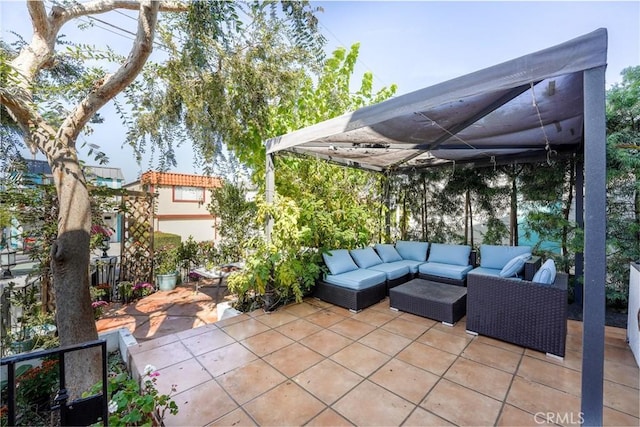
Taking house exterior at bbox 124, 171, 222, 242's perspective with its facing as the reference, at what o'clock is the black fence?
The black fence is roughly at 12 o'clock from the house exterior.

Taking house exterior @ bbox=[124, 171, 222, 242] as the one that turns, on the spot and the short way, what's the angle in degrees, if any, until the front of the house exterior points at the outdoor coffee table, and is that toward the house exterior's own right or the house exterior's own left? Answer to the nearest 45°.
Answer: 0° — it already faces it

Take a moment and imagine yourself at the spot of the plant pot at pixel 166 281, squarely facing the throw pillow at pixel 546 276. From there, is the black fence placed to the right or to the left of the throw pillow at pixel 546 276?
right

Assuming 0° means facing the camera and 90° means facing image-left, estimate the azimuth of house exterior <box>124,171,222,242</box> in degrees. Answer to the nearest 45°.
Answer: approximately 0°

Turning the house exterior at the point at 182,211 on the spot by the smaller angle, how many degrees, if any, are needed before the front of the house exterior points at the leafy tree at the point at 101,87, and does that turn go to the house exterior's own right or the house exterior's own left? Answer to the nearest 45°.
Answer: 0° — it already faces it

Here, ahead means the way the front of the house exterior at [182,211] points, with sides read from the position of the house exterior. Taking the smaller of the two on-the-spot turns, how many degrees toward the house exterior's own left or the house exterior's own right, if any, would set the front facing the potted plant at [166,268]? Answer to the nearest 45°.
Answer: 0° — it already faces it
